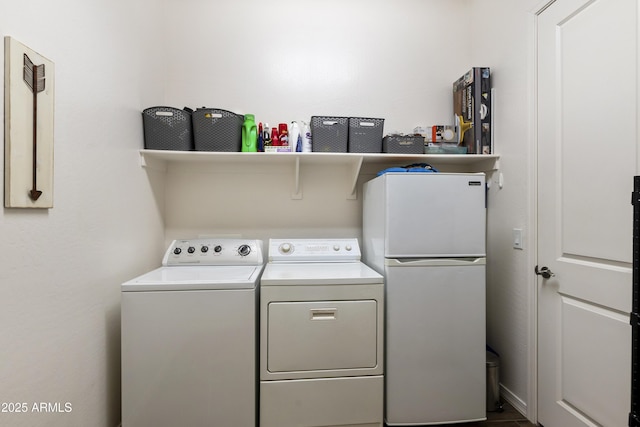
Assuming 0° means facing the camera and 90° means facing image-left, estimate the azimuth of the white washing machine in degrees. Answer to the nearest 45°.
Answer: approximately 0°

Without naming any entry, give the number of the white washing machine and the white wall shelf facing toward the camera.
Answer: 2

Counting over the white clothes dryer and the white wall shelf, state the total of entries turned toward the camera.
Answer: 2

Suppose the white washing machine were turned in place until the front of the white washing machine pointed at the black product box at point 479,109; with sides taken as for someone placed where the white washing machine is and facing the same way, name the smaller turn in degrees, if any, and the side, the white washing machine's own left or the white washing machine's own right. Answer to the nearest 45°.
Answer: approximately 90° to the white washing machine's own left
